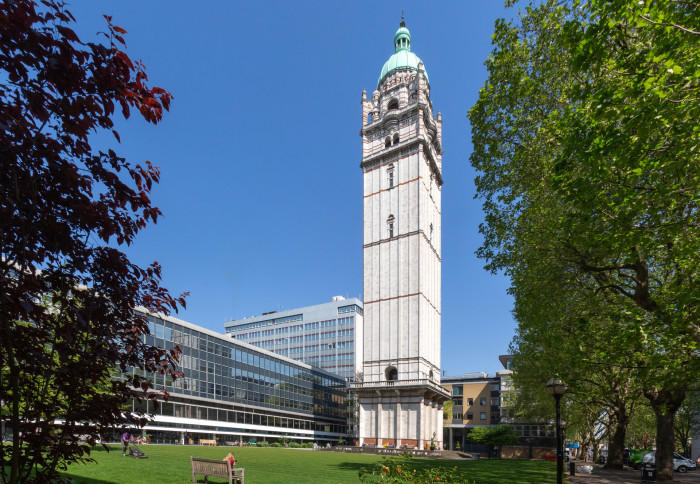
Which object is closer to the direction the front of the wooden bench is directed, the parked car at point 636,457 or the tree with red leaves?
the parked car

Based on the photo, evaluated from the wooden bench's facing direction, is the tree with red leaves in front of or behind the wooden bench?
behind

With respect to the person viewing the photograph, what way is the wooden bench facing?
facing away from the viewer and to the right of the viewer

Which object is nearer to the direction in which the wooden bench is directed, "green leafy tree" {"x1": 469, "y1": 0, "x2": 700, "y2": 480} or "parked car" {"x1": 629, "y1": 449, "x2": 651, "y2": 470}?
the parked car

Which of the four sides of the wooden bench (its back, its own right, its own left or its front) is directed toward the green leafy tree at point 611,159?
right
